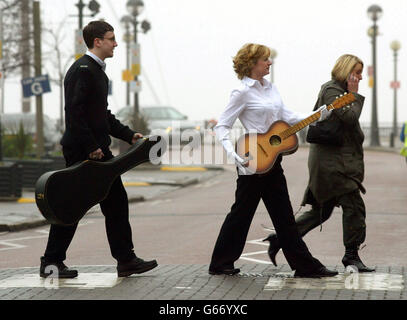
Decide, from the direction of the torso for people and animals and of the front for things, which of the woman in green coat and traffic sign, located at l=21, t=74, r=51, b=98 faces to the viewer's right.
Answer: the woman in green coat

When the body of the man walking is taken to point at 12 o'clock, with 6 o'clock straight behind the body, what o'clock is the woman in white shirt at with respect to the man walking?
The woman in white shirt is roughly at 12 o'clock from the man walking.

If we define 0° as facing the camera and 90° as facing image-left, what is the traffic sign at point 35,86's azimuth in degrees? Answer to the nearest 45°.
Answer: approximately 0°

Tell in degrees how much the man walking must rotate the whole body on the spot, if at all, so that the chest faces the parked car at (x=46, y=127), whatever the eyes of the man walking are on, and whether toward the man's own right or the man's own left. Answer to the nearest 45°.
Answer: approximately 90° to the man's own left

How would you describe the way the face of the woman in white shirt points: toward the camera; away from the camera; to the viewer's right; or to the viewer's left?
to the viewer's right

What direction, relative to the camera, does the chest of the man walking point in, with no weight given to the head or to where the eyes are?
to the viewer's right

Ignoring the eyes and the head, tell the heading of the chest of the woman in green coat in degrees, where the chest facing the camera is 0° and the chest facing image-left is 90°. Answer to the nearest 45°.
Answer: approximately 270°

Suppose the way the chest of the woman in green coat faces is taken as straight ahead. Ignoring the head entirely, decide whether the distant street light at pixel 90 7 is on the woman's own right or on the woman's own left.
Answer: on the woman's own left
